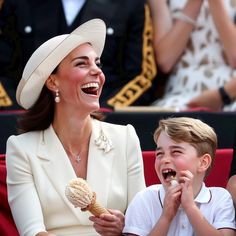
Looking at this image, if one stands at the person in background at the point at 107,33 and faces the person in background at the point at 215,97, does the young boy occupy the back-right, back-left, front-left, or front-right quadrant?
front-right

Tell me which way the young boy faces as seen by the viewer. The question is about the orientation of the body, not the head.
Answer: toward the camera

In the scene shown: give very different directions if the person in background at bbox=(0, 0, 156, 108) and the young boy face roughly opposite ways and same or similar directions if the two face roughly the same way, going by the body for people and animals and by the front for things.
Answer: same or similar directions

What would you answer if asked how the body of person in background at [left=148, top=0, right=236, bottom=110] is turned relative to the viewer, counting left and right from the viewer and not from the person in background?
facing the viewer

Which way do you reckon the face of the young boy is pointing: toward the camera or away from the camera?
toward the camera

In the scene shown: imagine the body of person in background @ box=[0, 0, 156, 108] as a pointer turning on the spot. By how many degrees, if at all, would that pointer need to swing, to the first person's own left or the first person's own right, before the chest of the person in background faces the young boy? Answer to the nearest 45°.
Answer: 0° — they already face them

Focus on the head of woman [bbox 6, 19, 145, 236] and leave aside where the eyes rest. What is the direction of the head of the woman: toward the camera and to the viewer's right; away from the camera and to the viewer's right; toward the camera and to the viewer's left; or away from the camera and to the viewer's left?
toward the camera and to the viewer's right

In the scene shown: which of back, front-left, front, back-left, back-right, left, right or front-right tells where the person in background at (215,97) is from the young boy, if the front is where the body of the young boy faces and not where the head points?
back

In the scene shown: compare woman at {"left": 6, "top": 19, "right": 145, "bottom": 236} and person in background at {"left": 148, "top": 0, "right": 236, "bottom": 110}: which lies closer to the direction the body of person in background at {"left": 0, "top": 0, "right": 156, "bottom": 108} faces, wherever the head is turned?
the woman

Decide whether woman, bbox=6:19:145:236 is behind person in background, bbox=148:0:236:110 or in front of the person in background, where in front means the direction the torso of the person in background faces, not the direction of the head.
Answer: in front

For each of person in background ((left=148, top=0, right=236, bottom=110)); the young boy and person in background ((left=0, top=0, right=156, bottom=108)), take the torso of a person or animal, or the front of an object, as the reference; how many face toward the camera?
3

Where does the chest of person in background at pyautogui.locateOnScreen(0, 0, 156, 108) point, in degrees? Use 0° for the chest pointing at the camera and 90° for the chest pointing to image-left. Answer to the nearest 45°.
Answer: approximately 0°
